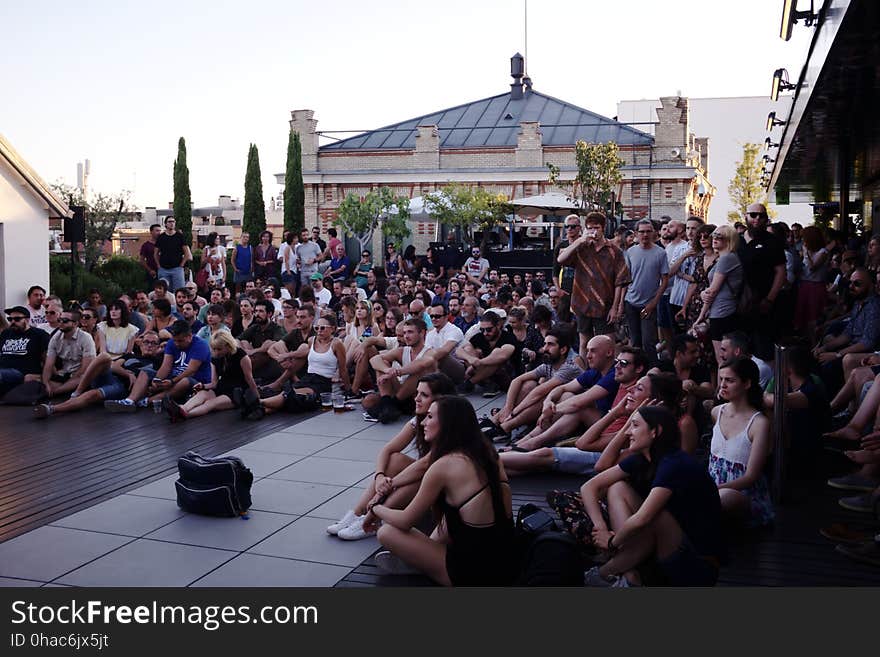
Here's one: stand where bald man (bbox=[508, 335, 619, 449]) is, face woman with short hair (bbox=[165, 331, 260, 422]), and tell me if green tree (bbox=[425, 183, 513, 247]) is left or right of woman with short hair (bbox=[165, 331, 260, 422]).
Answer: right

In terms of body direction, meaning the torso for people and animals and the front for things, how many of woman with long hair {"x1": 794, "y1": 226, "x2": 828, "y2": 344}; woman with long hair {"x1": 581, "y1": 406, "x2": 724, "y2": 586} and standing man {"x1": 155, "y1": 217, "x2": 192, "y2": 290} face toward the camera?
1

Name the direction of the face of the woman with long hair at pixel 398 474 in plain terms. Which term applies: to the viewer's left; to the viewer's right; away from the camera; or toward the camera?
to the viewer's left

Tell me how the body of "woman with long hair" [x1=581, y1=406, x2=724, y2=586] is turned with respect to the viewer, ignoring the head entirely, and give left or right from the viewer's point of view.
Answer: facing to the left of the viewer

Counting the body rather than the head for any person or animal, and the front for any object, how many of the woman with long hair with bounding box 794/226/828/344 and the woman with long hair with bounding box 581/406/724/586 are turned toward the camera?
0

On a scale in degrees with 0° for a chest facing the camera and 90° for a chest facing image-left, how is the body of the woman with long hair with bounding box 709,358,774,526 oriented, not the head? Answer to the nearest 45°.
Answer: approximately 45°

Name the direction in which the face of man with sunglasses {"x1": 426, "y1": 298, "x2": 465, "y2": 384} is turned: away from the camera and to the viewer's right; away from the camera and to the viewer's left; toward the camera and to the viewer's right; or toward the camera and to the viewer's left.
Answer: toward the camera and to the viewer's left

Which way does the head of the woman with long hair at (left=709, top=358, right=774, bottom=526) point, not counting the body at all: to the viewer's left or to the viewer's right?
to the viewer's left
